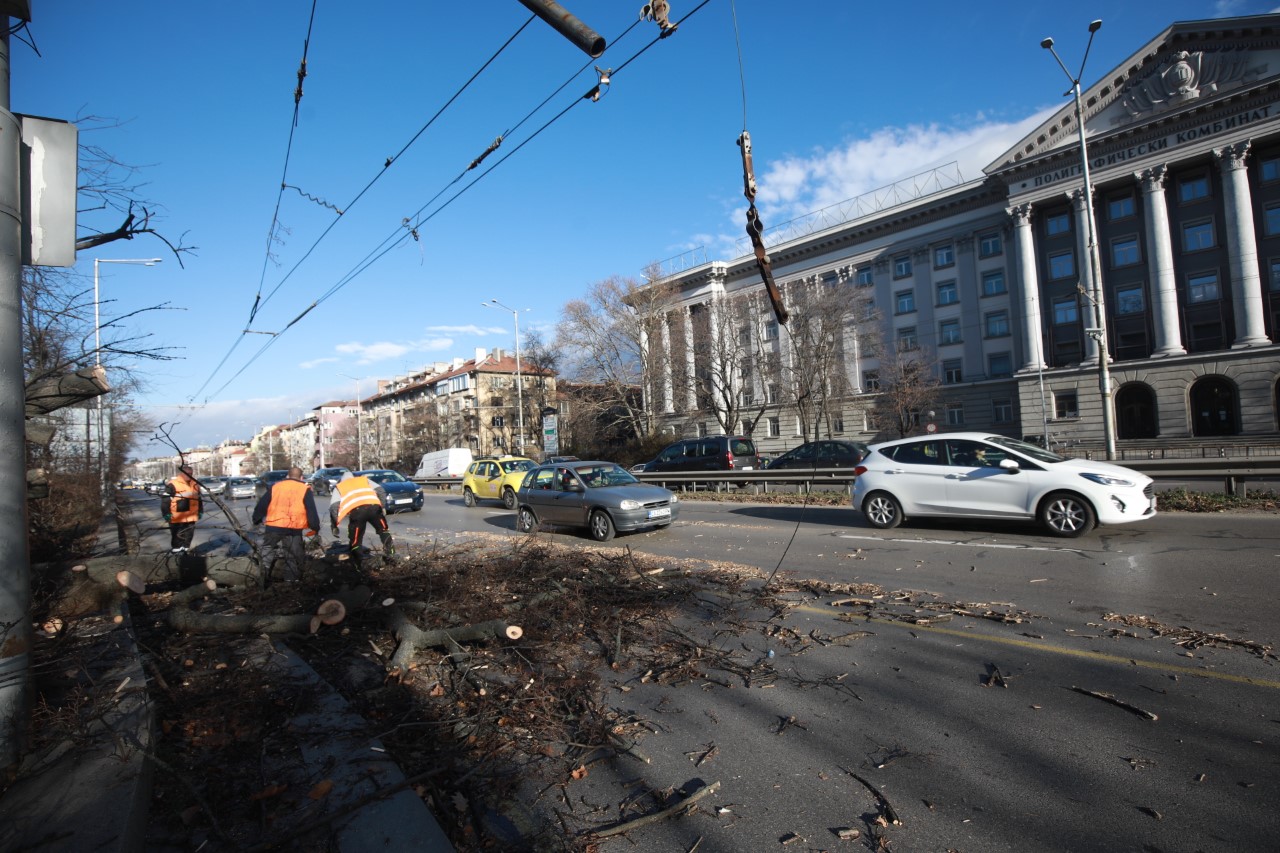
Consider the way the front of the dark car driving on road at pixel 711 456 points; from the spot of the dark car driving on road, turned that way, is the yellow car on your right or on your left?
on your left

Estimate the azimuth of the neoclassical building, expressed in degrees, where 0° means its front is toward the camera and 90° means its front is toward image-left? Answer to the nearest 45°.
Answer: approximately 45°

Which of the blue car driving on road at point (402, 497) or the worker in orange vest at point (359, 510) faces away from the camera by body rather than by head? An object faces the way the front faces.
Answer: the worker in orange vest

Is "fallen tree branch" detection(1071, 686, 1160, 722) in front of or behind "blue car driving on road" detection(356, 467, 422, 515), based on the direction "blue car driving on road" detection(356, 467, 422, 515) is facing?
in front

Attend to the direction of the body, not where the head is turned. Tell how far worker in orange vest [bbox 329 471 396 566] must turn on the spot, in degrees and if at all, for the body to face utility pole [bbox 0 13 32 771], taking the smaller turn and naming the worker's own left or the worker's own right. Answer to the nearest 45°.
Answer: approximately 180°

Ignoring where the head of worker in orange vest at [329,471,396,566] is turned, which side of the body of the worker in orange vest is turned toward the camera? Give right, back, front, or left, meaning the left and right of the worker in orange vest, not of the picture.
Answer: back

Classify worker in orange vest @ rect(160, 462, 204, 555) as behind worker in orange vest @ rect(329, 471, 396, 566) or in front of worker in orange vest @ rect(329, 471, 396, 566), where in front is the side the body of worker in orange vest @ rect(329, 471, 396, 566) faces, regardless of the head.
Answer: in front
